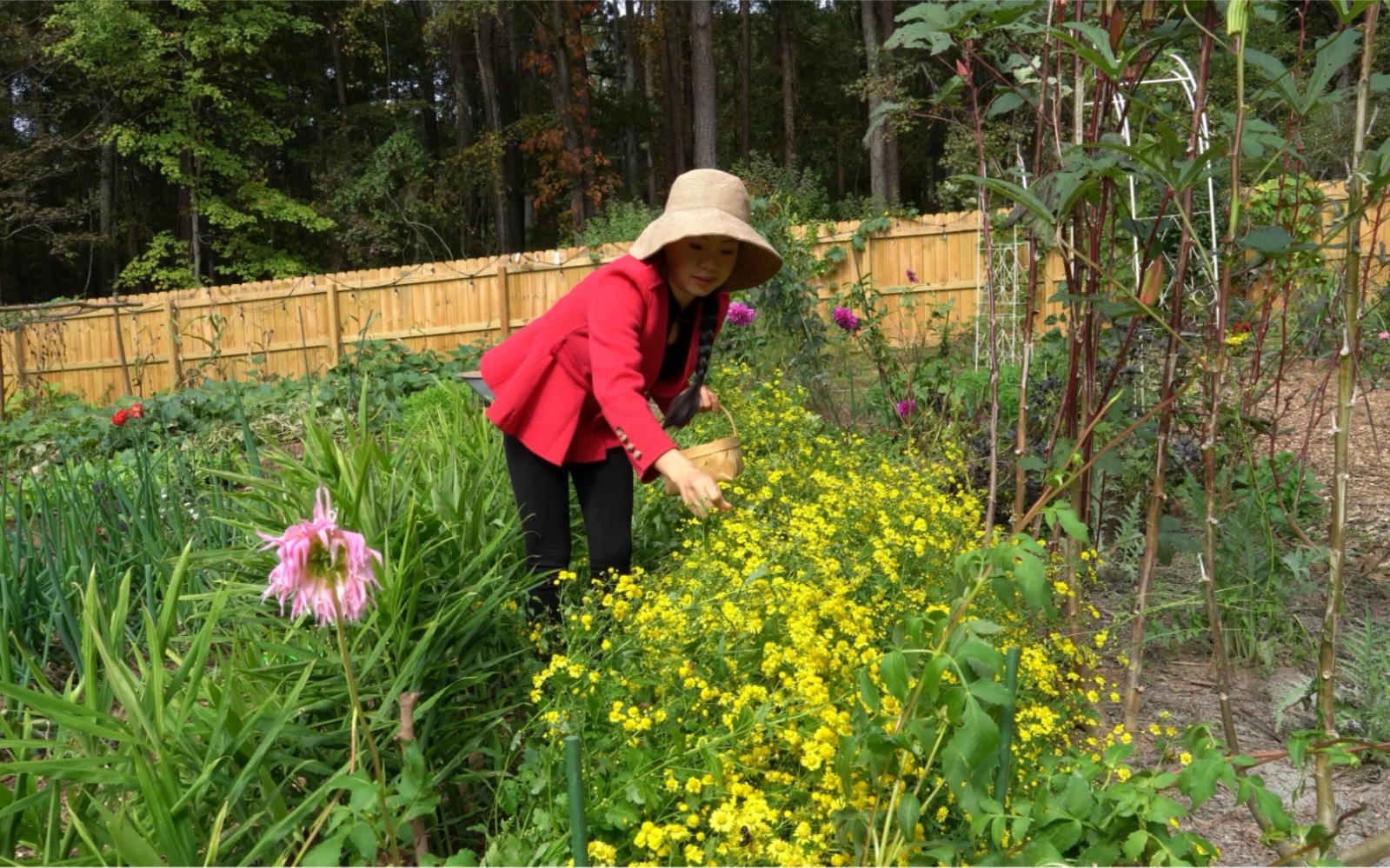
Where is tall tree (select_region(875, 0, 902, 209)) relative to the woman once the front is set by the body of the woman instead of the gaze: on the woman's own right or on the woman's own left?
on the woman's own left

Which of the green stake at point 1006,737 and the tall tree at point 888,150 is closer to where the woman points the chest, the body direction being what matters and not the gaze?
the green stake

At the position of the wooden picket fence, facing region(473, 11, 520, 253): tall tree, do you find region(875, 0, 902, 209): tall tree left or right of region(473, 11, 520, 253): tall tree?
right

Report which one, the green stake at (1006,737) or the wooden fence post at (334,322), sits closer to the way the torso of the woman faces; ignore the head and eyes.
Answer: the green stake

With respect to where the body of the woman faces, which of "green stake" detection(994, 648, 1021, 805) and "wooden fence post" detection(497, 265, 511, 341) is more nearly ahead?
the green stake

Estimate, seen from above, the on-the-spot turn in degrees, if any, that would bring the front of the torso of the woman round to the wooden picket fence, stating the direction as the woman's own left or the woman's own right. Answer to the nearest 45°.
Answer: approximately 135° to the woman's own left

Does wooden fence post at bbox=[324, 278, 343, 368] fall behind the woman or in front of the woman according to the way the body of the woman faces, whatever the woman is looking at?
behind

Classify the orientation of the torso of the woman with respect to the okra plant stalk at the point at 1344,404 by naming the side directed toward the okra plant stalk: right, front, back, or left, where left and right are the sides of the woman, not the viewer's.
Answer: front

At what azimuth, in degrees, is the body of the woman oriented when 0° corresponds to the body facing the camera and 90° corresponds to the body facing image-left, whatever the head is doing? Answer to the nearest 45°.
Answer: approximately 315°

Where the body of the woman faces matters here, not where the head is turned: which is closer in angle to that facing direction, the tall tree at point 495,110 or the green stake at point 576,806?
the green stake

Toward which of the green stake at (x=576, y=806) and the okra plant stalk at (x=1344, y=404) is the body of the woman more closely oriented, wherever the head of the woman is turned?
the okra plant stalk

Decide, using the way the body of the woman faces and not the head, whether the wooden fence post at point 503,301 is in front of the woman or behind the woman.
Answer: behind

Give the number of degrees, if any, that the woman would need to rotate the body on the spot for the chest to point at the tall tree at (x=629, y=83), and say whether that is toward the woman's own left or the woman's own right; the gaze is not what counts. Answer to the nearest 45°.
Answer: approximately 135° to the woman's own left
